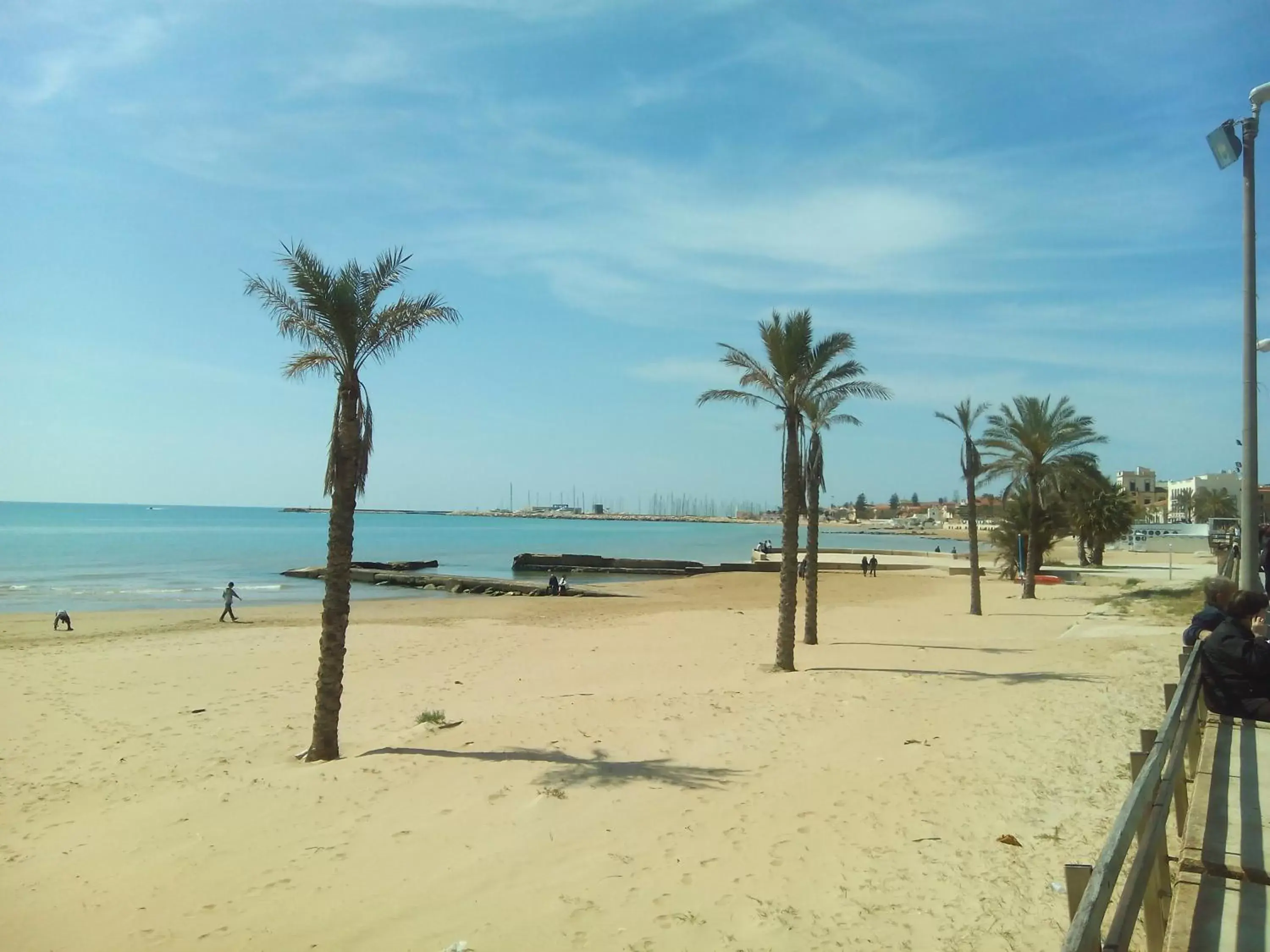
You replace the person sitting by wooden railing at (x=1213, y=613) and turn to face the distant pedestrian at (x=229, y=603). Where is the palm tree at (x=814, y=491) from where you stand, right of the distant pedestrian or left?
right

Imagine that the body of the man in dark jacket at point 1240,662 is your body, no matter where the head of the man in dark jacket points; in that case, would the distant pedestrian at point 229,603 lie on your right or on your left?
on your left

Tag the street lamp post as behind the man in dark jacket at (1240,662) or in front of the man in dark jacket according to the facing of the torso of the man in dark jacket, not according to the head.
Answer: in front

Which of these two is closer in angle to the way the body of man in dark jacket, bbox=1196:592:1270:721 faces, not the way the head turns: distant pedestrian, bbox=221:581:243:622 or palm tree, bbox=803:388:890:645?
the palm tree

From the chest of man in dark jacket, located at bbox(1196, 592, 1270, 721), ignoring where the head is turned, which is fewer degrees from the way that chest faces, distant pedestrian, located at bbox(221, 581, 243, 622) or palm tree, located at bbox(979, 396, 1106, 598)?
the palm tree

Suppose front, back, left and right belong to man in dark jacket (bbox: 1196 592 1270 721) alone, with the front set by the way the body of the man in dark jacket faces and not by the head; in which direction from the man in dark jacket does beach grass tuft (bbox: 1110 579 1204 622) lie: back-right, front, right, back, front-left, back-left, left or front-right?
front-left
